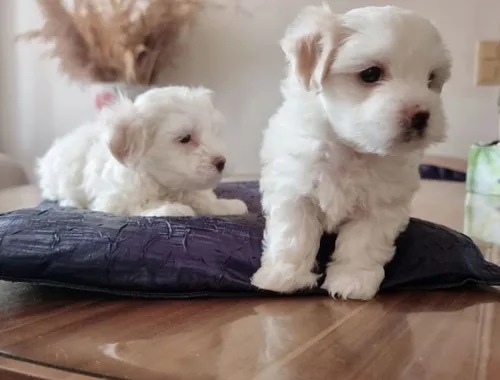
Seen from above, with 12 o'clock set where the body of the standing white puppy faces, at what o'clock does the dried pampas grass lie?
The dried pampas grass is roughly at 5 o'clock from the standing white puppy.

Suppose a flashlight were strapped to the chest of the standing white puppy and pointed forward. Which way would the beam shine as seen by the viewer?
toward the camera
